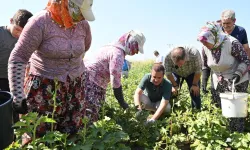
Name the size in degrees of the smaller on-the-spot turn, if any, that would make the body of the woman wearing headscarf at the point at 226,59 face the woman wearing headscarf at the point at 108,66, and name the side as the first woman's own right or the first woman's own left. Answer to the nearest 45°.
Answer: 0° — they already face them

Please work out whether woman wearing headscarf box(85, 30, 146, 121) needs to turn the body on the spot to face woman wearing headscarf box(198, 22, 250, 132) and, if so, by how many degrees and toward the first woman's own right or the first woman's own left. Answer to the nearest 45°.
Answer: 0° — they already face them

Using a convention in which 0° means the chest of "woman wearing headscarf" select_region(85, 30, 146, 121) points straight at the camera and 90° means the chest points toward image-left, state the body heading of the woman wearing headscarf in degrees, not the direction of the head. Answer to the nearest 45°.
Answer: approximately 270°

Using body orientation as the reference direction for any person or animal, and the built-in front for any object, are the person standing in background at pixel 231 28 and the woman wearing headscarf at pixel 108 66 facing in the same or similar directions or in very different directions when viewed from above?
very different directions

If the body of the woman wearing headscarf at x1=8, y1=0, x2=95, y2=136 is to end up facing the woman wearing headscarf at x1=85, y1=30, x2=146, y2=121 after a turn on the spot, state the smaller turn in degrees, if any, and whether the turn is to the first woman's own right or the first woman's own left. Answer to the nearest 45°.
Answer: approximately 90° to the first woman's own left

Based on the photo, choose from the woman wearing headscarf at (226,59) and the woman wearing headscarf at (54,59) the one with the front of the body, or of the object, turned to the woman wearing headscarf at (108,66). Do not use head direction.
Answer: the woman wearing headscarf at (226,59)

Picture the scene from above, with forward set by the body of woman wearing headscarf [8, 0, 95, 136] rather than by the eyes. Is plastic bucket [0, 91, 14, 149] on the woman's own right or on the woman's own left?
on the woman's own right

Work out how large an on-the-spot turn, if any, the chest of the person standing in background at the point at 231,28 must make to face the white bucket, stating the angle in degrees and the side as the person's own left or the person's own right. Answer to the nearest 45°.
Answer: approximately 45° to the person's own left

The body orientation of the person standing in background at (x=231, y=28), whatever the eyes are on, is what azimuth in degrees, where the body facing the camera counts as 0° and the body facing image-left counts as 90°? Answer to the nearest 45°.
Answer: approximately 45°
